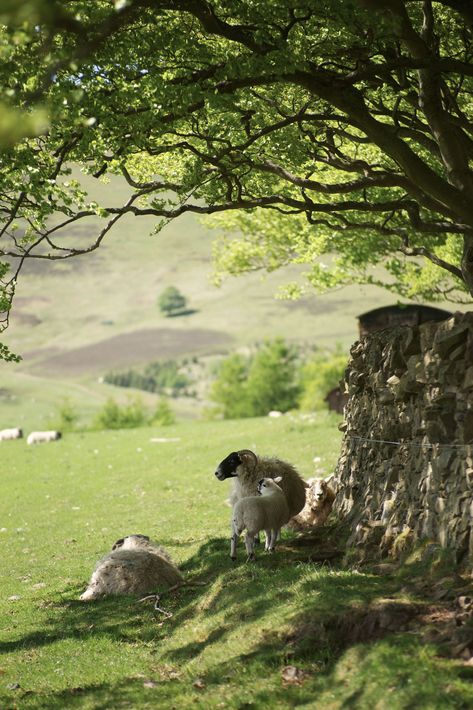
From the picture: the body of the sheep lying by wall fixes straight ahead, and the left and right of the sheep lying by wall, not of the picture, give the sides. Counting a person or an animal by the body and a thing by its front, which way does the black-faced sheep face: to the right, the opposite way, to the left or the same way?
to the right

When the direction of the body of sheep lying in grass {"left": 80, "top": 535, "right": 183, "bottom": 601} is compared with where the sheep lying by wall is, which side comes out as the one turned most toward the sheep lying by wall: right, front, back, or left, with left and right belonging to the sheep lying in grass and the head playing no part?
front

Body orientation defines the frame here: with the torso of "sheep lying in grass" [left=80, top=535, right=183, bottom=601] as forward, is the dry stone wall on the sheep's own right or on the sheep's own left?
on the sheep's own right

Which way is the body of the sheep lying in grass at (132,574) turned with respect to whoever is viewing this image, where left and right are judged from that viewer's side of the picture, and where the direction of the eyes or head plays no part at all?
facing away from the viewer and to the right of the viewer

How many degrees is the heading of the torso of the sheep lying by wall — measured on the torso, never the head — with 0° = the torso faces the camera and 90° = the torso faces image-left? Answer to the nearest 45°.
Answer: approximately 0°

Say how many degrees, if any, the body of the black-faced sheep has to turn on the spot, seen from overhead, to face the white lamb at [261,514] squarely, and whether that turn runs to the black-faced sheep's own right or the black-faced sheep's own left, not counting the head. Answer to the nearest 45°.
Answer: approximately 90° to the black-faced sheep's own left

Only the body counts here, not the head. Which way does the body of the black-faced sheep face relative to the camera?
to the viewer's left
